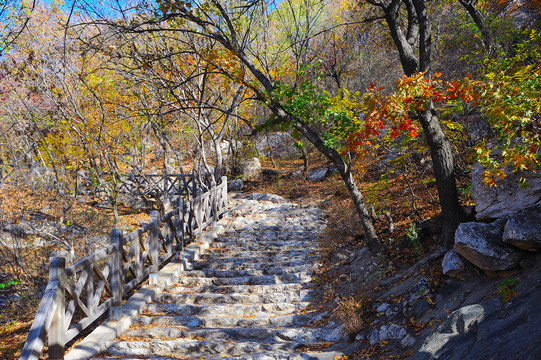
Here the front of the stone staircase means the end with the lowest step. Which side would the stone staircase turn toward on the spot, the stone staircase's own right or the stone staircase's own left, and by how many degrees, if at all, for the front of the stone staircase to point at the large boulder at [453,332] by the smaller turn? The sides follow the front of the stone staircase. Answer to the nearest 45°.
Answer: approximately 45° to the stone staircase's own left

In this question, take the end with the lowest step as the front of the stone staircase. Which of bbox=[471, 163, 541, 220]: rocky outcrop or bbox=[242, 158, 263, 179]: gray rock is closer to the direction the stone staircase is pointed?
the rocky outcrop

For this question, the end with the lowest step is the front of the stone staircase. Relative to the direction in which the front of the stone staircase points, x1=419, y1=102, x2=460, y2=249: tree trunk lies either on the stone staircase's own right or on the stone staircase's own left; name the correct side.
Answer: on the stone staircase's own left

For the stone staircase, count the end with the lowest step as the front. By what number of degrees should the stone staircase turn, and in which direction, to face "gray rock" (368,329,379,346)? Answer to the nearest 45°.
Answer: approximately 45° to its left

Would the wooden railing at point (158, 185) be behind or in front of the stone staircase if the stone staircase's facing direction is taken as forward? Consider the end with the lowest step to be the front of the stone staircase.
behind

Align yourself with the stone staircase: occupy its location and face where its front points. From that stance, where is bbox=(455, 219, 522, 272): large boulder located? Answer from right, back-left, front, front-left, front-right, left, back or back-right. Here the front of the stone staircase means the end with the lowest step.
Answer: front-left

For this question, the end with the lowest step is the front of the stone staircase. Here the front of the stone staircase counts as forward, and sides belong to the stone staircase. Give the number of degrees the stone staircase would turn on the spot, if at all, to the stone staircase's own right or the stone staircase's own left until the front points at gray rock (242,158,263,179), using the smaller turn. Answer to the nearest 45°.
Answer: approximately 180°

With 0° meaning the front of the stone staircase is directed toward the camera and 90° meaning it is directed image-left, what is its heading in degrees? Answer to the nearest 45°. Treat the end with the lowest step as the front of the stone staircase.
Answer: approximately 0°

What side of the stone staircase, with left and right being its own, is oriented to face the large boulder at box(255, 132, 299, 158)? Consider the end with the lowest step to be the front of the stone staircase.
back

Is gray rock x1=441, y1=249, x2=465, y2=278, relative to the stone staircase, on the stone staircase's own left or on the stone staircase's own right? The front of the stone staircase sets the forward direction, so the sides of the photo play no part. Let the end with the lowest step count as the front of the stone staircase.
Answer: on the stone staircase's own left
